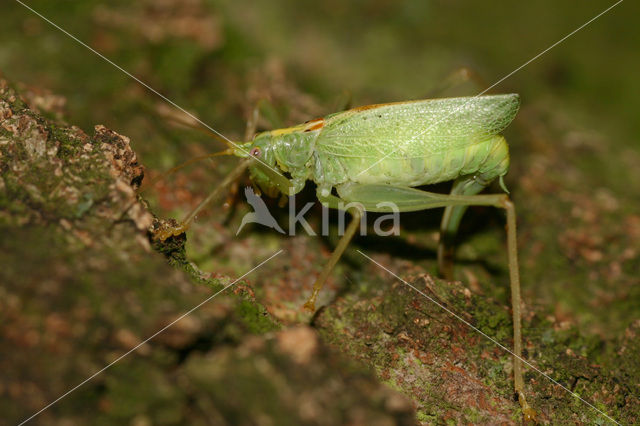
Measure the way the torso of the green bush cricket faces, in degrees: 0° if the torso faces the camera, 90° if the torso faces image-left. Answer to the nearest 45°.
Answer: approximately 90°
